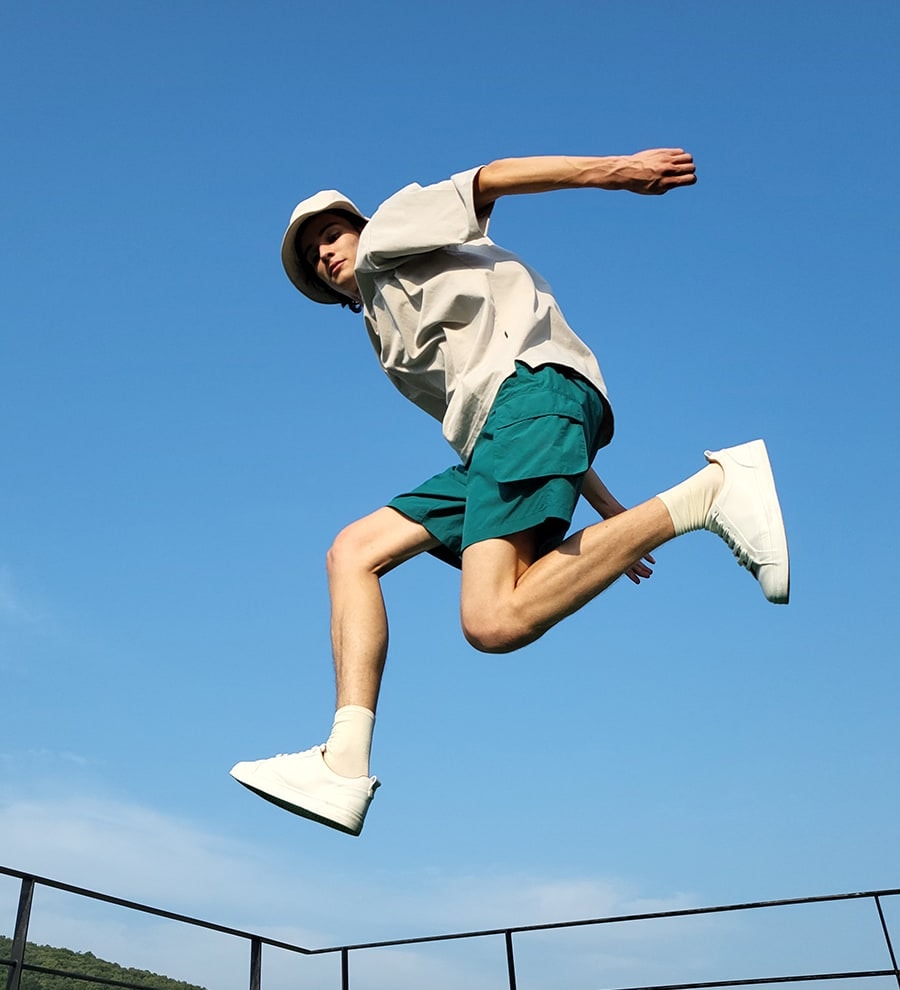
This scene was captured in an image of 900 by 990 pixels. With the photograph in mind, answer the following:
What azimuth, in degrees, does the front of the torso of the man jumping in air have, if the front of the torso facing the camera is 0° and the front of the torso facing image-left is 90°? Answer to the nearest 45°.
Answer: approximately 90°
